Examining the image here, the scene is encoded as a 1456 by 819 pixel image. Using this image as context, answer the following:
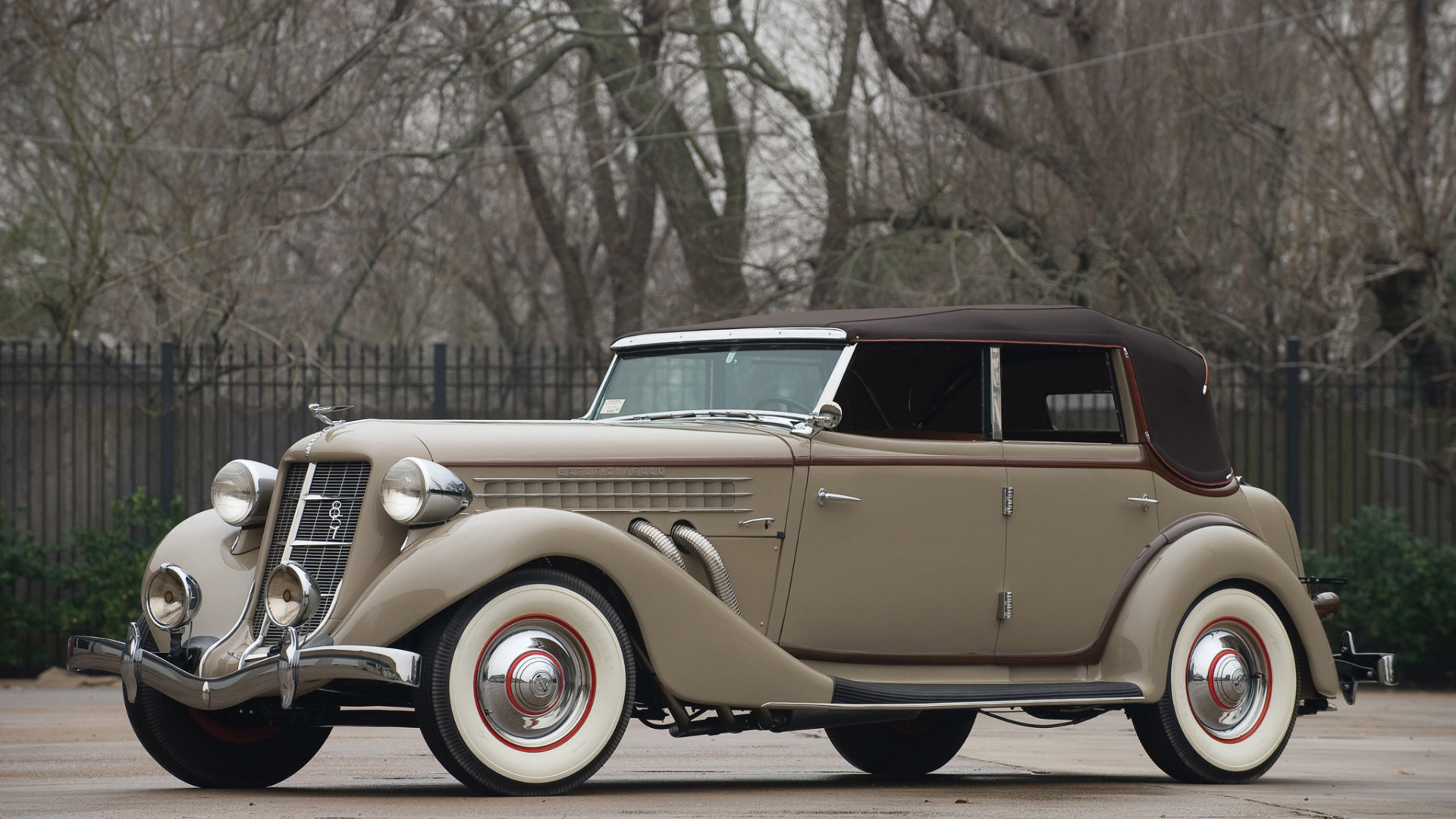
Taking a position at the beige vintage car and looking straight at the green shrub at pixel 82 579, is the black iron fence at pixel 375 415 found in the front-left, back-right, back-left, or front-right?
front-right

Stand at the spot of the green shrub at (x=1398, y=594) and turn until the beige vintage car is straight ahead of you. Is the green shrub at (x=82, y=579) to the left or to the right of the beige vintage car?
right

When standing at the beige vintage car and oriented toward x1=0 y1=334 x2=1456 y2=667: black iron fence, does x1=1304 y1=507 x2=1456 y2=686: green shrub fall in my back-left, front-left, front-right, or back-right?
front-right

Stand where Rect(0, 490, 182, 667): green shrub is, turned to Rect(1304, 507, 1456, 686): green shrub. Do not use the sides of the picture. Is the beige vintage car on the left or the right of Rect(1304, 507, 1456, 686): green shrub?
right

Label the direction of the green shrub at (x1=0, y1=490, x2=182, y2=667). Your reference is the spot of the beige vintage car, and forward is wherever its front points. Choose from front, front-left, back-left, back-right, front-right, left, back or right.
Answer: right

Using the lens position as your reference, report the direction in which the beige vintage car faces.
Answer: facing the viewer and to the left of the viewer

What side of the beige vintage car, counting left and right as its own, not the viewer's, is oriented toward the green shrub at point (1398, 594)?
back

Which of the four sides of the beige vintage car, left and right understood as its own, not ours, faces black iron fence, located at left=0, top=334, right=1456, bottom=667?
right
